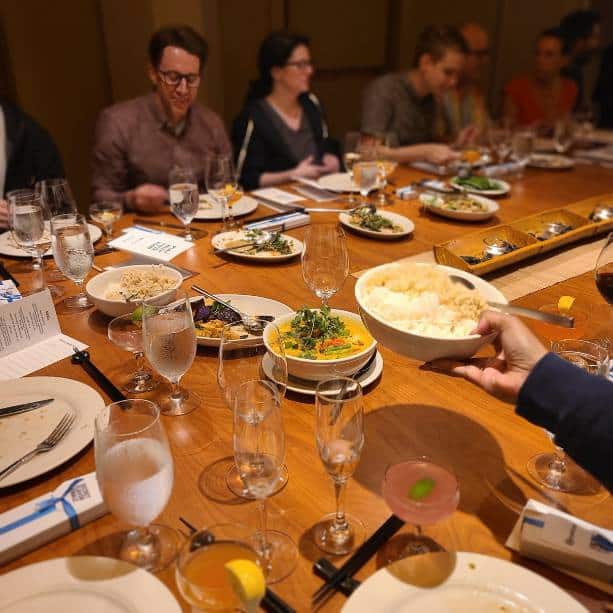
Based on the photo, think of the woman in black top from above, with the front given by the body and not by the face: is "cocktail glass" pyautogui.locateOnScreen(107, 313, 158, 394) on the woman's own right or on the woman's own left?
on the woman's own right

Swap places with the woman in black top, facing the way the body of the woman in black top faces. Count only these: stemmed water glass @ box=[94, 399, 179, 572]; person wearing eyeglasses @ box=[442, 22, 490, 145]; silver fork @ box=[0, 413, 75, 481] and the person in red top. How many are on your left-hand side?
2

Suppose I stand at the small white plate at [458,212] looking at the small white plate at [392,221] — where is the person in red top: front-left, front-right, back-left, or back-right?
back-right

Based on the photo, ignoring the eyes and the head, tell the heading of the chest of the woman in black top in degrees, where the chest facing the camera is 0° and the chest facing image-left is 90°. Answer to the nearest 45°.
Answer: approximately 315°

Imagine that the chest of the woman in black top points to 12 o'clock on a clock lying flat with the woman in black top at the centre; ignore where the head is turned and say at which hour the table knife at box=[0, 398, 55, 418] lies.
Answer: The table knife is roughly at 2 o'clock from the woman in black top.

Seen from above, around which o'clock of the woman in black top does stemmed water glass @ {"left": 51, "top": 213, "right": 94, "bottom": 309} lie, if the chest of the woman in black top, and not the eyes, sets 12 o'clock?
The stemmed water glass is roughly at 2 o'clock from the woman in black top.

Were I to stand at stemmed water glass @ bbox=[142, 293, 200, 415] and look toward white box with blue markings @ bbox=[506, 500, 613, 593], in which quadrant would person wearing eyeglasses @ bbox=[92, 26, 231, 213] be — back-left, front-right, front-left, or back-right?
back-left

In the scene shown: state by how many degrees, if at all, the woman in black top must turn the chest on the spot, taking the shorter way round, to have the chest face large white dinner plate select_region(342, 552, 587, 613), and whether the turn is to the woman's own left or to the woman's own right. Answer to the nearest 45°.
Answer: approximately 45° to the woman's own right

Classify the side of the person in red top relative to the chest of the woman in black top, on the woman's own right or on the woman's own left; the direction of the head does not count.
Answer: on the woman's own left

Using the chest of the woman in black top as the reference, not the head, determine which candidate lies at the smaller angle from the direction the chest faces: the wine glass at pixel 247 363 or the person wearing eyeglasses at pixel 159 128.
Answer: the wine glass

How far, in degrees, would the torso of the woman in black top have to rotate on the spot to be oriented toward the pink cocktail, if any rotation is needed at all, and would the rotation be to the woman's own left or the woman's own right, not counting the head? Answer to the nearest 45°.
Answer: approximately 45° to the woman's own right
